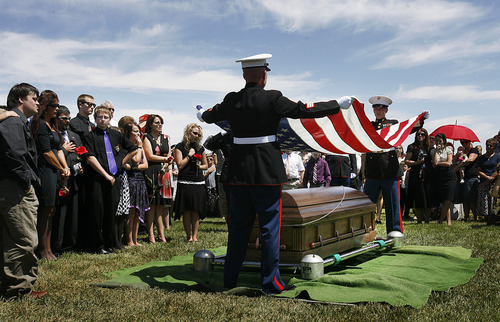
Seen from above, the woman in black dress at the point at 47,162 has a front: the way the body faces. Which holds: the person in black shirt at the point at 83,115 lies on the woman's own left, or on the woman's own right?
on the woman's own left

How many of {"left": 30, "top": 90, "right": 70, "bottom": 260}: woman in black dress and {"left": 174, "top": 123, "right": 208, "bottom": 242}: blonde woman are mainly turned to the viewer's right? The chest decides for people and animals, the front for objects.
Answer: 1

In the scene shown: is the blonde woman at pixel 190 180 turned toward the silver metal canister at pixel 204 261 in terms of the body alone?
yes

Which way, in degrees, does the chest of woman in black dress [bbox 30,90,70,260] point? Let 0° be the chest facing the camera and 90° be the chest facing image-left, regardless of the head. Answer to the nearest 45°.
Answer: approximately 270°

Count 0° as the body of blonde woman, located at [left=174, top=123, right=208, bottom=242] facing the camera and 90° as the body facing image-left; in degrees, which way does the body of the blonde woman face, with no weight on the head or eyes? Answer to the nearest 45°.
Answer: approximately 0°

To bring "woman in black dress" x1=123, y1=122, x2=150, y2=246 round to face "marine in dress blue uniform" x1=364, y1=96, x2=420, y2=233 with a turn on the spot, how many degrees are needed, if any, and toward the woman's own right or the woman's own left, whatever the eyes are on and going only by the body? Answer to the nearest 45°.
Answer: approximately 45° to the woman's own left

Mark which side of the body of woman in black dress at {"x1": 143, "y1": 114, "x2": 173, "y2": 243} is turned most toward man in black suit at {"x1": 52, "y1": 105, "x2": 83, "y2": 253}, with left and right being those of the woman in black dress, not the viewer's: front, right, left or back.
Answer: right

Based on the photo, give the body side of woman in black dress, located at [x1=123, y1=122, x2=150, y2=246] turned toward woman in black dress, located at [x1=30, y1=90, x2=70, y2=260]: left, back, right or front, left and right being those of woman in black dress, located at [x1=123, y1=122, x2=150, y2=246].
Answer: right
